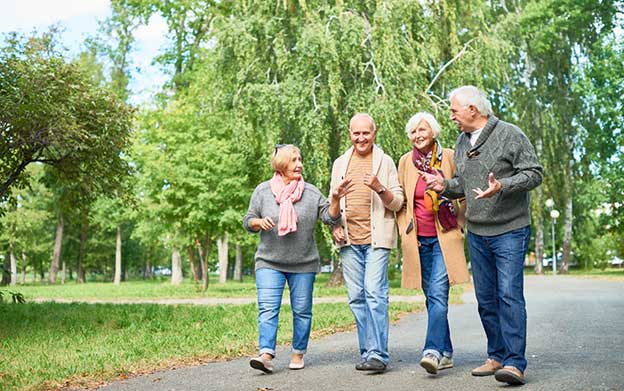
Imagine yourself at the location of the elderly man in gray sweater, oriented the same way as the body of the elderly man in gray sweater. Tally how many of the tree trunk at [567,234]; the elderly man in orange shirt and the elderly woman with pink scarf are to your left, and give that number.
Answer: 0

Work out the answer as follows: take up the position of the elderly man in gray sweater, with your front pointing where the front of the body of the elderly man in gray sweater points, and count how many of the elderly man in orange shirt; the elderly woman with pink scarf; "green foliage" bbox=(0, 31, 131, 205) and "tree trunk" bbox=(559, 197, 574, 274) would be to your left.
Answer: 0

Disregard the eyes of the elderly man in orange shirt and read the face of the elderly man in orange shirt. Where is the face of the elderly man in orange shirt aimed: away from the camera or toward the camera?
toward the camera

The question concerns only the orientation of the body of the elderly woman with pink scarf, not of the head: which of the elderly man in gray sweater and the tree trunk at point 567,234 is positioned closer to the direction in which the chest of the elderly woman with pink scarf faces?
the elderly man in gray sweater

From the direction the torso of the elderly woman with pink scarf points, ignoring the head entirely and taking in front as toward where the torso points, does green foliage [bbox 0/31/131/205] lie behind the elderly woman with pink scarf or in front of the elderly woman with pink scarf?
behind

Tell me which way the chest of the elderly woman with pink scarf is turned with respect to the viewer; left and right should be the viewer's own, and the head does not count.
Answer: facing the viewer

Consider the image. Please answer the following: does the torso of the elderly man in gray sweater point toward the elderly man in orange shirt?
no

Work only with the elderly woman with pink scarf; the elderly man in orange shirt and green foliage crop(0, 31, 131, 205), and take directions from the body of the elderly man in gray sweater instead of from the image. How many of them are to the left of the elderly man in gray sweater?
0

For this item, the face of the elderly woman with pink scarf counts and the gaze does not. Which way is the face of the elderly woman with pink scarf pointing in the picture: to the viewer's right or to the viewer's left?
to the viewer's right

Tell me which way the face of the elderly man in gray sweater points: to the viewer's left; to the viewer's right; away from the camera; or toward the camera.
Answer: to the viewer's left

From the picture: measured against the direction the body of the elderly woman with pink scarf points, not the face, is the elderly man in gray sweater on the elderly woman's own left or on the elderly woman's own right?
on the elderly woman's own left

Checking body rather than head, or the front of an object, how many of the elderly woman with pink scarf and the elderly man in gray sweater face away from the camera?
0

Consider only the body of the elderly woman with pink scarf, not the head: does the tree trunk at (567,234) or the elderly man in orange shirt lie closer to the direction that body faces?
the elderly man in orange shirt

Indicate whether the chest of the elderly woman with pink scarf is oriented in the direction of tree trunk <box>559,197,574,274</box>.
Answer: no

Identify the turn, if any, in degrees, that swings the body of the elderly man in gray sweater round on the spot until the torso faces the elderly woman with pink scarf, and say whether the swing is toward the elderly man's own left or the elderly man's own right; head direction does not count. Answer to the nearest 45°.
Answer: approximately 45° to the elderly man's own right

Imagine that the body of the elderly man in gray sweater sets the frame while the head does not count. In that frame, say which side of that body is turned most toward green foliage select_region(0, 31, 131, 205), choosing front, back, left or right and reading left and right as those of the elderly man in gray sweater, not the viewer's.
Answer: right

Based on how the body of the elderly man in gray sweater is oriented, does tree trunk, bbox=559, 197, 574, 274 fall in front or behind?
behind
